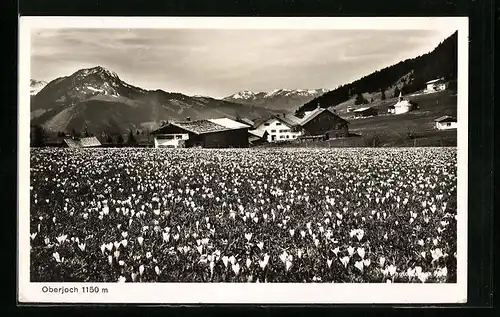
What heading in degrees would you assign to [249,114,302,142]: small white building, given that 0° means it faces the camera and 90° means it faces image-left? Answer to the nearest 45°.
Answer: approximately 0°

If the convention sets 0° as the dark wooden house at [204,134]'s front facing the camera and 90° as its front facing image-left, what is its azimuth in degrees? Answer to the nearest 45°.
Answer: approximately 45°
